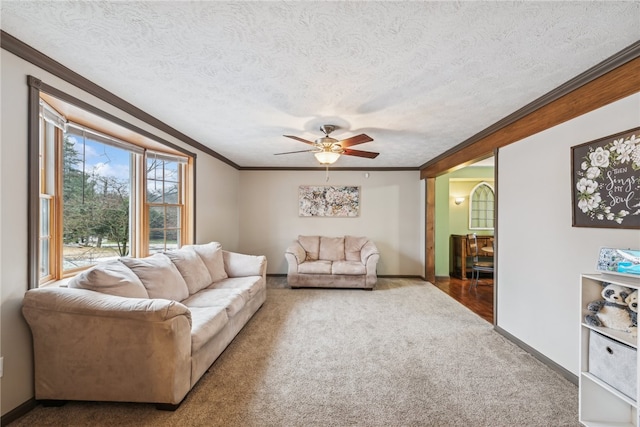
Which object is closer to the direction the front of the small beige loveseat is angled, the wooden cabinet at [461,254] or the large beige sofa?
the large beige sofa

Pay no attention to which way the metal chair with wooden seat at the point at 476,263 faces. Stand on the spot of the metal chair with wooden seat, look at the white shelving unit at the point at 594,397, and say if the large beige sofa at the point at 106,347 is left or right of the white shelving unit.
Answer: right

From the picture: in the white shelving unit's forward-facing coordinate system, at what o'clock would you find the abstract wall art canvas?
The abstract wall art canvas is roughly at 2 o'clock from the white shelving unit.

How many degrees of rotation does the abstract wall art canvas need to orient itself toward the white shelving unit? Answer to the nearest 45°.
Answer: approximately 45° to its left

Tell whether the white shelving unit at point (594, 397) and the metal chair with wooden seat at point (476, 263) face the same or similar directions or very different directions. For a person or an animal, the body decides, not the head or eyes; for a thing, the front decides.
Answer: very different directions

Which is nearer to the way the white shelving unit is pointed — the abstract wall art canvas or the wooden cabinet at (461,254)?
the abstract wall art canvas

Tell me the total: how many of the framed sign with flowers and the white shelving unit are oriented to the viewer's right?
0

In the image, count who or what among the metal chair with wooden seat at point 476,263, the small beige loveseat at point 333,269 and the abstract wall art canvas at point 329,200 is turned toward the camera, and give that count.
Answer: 2

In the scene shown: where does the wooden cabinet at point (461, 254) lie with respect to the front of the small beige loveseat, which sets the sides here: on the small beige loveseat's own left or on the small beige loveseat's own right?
on the small beige loveseat's own left

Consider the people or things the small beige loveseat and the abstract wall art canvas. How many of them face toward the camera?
2
